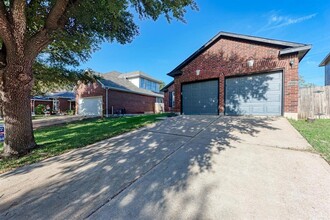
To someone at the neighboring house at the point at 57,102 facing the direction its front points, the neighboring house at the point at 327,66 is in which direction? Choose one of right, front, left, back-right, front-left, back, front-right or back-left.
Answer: front-left

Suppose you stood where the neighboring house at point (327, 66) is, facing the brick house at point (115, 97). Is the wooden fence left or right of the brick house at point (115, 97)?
left

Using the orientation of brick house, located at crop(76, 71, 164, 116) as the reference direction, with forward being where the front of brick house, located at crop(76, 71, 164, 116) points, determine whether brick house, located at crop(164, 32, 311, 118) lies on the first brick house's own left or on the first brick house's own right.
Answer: on the first brick house's own left

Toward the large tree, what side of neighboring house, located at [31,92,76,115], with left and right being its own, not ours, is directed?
front

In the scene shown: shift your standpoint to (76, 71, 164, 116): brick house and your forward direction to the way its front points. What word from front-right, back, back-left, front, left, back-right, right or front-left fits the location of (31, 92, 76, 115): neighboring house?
right

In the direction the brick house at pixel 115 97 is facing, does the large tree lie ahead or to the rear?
ahead

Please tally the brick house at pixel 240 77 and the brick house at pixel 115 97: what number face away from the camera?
0

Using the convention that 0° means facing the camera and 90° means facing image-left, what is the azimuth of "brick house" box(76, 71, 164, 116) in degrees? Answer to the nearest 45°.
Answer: approximately 45°

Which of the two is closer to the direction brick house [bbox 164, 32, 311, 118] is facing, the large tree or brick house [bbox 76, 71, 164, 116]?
the large tree

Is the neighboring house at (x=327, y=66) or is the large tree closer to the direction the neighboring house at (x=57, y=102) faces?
the large tree

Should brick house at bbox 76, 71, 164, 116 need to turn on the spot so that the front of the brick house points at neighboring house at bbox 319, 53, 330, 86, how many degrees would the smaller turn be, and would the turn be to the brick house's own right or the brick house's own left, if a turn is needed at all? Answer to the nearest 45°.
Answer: approximately 135° to the brick house's own left
